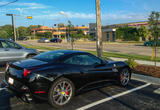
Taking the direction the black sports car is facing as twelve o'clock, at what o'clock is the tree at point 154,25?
The tree is roughly at 12 o'clock from the black sports car.

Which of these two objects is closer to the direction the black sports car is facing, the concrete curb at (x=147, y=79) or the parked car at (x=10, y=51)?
the concrete curb

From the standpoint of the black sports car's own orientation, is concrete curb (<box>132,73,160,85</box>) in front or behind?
in front

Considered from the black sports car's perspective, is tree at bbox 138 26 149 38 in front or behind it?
in front

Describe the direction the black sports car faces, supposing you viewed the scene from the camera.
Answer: facing away from the viewer and to the right of the viewer

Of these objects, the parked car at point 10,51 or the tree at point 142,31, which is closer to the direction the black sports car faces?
the tree
